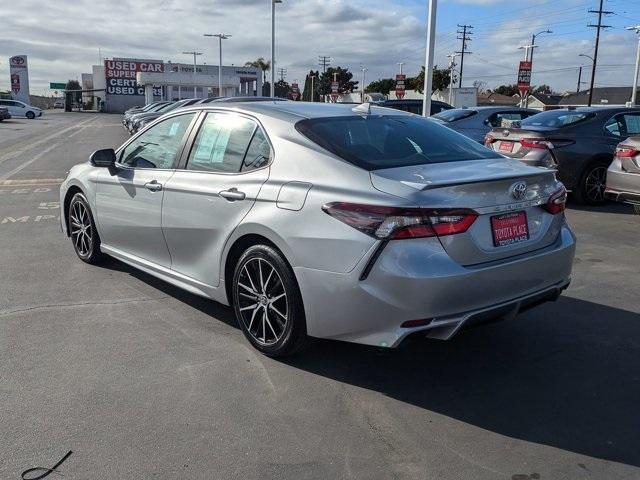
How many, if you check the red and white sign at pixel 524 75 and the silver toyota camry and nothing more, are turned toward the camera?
1

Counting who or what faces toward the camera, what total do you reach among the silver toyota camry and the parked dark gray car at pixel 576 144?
0

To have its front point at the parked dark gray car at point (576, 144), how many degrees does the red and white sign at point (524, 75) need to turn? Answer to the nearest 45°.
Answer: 0° — it already faces it

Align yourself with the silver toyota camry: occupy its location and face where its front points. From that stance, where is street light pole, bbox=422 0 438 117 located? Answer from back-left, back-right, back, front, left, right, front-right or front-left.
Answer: front-right

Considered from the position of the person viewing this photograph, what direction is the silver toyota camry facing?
facing away from the viewer and to the left of the viewer

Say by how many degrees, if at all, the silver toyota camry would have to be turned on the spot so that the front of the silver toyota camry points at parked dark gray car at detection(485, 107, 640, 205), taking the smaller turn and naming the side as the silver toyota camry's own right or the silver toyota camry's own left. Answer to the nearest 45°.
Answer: approximately 90° to the silver toyota camry's own right

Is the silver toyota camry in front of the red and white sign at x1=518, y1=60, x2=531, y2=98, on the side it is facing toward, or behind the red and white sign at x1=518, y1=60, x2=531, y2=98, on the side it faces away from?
in front

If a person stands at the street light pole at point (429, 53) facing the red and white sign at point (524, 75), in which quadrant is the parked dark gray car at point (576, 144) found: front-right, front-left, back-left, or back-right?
back-right

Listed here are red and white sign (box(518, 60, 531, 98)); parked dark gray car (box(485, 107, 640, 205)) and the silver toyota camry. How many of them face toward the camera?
1

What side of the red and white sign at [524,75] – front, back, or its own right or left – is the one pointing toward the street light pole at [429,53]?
front

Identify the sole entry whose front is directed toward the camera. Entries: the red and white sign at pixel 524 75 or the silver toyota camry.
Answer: the red and white sign

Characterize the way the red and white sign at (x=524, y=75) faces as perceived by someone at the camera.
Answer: facing the viewer

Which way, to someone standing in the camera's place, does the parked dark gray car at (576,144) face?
facing away from the viewer and to the right of the viewer

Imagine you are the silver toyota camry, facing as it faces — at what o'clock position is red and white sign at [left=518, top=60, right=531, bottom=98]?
The red and white sign is roughly at 2 o'clock from the silver toyota camry.

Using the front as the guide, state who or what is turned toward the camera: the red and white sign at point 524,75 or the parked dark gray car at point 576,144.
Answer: the red and white sign

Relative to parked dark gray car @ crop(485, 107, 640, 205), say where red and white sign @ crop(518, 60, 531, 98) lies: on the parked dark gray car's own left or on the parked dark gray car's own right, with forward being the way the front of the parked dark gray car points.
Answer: on the parked dark gray car's own left
